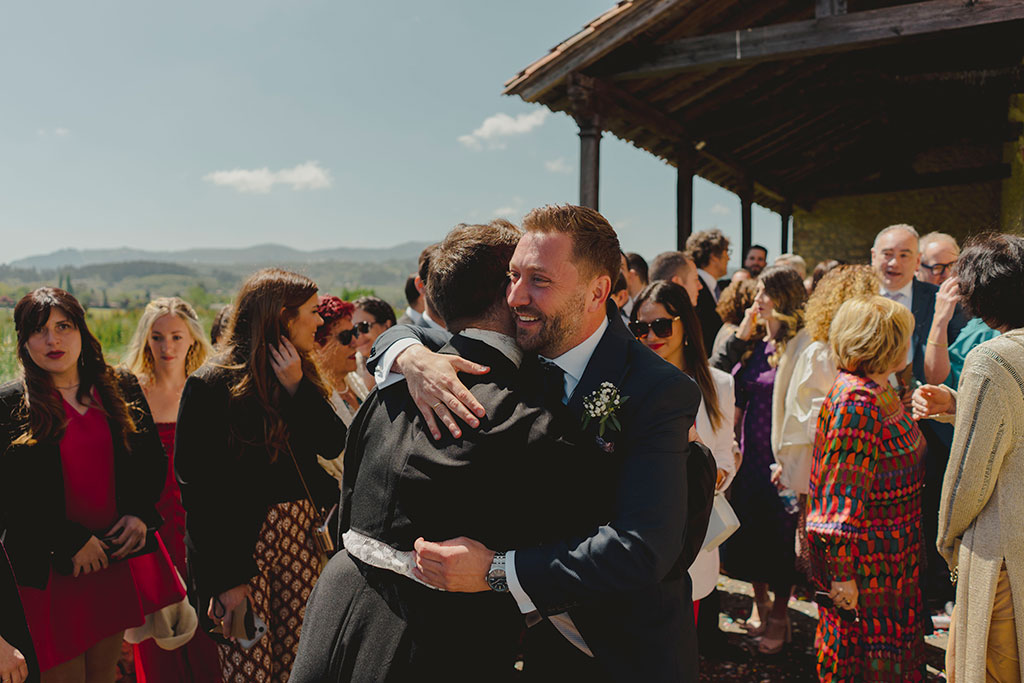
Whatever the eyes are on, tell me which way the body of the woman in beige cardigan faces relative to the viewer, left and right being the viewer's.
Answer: facing away from the viewer and to the left of the viewer

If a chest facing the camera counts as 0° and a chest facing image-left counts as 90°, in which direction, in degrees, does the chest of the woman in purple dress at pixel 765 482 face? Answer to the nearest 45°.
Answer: approximately 45°

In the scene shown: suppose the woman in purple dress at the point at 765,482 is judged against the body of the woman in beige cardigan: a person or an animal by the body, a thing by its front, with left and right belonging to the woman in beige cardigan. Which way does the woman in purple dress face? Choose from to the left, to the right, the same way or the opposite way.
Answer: to the left

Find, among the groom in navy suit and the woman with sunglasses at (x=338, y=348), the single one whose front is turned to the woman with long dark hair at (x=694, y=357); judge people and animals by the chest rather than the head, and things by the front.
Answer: the woman with sunglasses

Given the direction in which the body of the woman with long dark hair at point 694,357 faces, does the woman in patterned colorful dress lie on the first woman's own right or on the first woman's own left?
on the first woman's own left

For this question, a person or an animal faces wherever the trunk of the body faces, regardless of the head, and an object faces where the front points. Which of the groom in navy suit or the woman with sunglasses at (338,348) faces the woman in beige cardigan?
the woman with sunglasses

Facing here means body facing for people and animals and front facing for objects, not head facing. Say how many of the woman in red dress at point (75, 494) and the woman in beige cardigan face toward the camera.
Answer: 1

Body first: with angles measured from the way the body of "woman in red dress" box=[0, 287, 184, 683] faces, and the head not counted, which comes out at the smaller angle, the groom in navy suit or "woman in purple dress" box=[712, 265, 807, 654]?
the groom in navy suit

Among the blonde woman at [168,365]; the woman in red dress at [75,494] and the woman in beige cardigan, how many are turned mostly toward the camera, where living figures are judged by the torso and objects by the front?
2

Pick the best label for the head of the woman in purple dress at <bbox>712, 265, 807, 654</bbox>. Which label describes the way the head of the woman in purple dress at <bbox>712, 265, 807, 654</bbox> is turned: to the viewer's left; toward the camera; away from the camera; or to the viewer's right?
to the viewer's left
